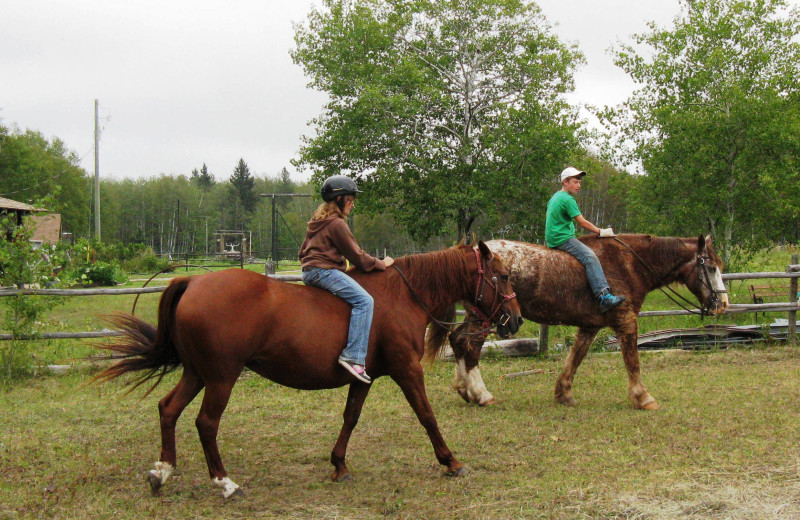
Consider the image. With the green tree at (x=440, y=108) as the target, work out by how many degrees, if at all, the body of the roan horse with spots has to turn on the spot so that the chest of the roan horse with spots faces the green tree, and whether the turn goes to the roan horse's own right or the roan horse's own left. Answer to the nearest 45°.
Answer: approximately 90° to the roan horse's own left

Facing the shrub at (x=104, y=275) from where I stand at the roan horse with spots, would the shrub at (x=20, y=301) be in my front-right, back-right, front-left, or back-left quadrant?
front-left

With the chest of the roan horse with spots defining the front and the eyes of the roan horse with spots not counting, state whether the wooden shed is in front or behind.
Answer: behind

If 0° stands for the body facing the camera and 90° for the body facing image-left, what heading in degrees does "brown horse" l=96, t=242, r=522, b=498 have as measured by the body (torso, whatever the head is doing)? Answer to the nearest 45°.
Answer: approximately 270°

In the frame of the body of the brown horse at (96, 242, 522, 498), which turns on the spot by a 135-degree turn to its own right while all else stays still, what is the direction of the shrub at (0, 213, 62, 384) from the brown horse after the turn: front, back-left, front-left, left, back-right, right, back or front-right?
right

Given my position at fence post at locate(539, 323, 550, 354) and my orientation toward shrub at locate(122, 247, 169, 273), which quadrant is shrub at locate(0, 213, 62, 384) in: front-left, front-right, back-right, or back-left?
front-left

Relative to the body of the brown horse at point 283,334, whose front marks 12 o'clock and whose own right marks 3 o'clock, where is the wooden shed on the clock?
The wooden shed is roughly at 8 o'clock from the brown horse.

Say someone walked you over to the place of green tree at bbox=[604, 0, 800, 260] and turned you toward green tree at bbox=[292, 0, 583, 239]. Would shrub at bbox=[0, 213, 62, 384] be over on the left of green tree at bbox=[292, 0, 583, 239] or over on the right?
left

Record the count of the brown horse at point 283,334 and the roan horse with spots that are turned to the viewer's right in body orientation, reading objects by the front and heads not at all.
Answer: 2

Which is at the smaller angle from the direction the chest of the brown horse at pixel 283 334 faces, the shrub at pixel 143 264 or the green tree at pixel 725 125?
the green tree

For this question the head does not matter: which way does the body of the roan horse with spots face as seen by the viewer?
to the viewer's right

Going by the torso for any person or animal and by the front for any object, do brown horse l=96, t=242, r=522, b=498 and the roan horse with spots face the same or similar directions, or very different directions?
same or similar directions

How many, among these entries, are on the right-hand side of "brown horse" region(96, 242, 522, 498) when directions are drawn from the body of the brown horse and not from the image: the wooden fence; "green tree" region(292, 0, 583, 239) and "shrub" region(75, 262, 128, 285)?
0

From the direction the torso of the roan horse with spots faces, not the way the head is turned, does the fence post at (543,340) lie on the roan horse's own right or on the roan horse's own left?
on the roan horse's own left

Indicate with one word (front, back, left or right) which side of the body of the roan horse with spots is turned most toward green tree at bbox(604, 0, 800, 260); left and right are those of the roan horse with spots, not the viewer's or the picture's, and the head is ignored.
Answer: left

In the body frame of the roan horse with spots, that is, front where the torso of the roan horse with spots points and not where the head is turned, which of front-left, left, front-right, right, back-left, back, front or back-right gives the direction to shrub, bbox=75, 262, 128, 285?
back-left
